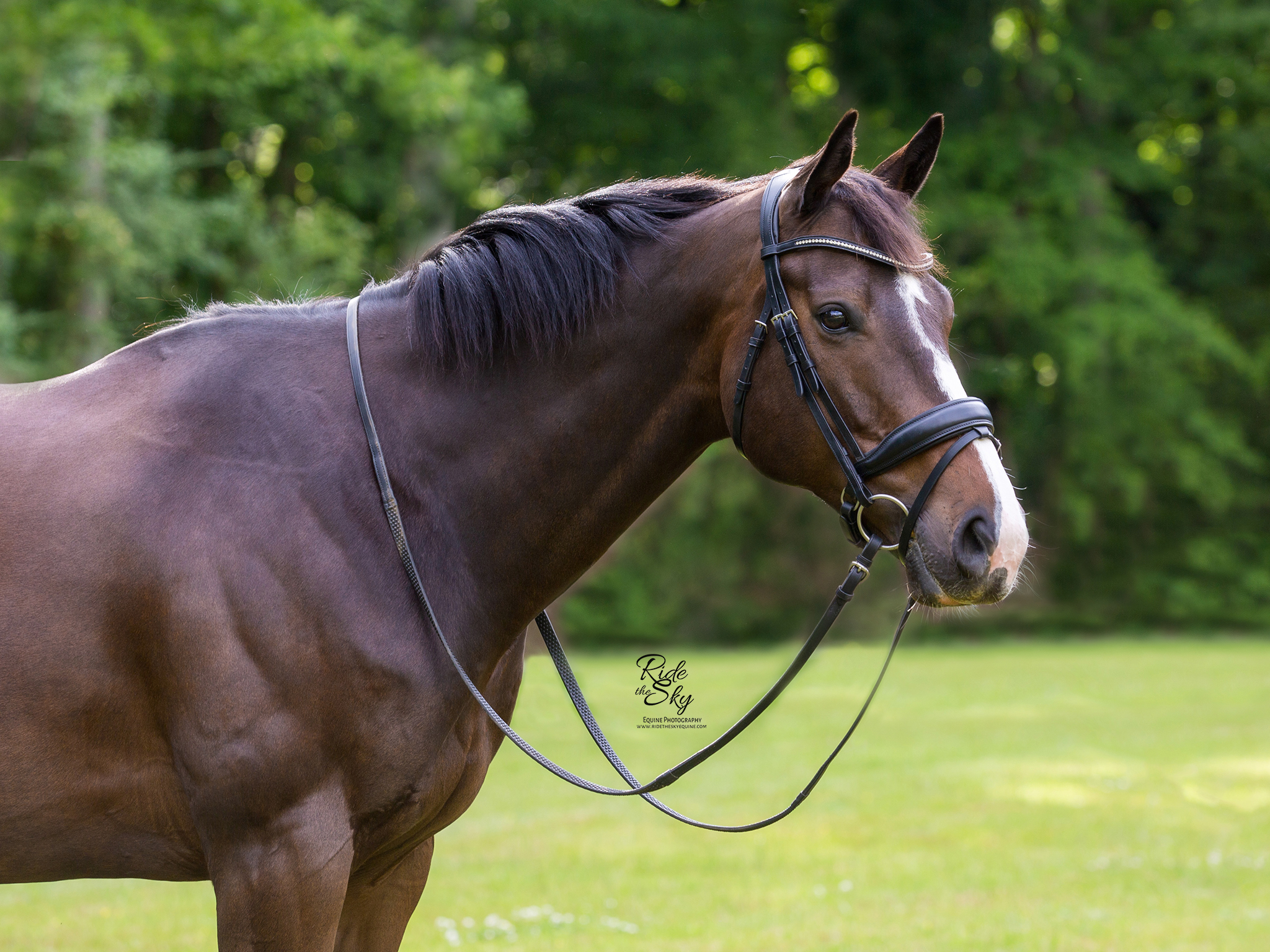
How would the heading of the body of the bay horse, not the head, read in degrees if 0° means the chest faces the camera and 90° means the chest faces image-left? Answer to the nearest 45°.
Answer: approximately 270°
